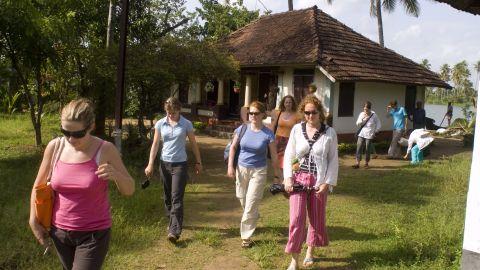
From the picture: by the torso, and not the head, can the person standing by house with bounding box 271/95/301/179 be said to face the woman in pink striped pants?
yes

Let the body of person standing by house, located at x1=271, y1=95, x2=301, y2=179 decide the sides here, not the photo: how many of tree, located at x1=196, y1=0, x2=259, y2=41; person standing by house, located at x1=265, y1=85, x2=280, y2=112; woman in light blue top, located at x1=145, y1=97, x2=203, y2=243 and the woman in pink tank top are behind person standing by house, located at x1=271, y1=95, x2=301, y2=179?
2

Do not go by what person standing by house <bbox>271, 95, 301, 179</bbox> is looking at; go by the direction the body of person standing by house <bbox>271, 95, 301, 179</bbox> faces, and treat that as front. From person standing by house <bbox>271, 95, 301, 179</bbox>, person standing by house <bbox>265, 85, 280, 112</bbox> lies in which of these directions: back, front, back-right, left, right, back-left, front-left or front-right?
back

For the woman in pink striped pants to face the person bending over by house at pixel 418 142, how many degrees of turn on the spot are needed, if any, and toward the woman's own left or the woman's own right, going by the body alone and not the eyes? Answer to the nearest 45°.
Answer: approximately 180°

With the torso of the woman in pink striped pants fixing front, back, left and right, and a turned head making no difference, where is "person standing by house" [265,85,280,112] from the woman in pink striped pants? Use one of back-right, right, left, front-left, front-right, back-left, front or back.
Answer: back

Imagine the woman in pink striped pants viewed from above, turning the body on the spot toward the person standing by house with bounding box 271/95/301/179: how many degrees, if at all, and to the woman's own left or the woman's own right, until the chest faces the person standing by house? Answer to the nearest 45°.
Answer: approximately 180°

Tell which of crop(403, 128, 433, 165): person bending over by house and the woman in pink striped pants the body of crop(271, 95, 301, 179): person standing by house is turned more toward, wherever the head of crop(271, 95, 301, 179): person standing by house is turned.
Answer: the woman in pink striped pants

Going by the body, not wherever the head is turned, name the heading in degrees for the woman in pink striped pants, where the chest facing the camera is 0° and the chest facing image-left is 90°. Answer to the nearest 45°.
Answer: approximately 0°
